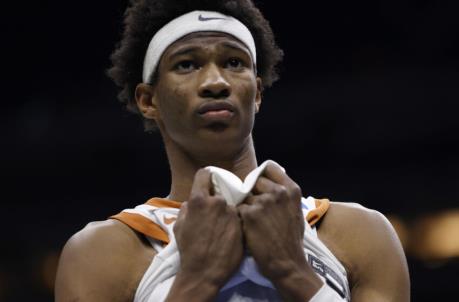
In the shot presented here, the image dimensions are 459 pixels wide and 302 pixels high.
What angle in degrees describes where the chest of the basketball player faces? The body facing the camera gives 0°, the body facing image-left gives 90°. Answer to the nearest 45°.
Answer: approximately 0°
